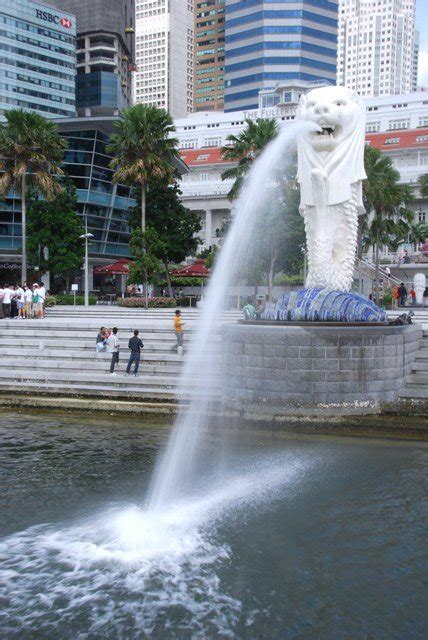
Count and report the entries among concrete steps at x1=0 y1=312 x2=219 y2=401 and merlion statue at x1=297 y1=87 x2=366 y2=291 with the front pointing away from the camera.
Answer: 0

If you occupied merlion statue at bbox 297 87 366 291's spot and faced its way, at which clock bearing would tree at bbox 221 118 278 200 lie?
The tree is roughly at 4 o'clock from the merlion statue.

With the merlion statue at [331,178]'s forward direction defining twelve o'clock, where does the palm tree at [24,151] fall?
The palm tree is roughly at 3 o'clock from the merlion statue.

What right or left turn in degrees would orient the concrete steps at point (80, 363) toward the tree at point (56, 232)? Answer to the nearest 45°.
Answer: approximately 180°

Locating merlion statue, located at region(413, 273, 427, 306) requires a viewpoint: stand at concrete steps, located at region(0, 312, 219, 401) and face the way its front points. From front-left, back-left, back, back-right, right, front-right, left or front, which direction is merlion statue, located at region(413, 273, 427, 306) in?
back-left

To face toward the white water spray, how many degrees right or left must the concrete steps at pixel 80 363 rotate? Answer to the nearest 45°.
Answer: approximately 45° to its left

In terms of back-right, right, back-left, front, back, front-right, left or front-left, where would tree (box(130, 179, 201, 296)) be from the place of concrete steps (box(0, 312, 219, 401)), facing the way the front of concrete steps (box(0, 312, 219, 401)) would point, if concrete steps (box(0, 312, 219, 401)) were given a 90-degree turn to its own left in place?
left

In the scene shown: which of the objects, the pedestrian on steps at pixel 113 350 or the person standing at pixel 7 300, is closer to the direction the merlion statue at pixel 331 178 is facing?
the pedestrian on steps

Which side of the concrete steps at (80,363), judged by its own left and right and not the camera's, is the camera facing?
front

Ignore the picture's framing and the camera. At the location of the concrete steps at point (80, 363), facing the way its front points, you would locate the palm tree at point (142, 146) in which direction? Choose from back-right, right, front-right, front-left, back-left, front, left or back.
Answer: back

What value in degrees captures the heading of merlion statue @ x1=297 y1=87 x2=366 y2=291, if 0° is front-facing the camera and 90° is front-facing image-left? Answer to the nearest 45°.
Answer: approximately 45°

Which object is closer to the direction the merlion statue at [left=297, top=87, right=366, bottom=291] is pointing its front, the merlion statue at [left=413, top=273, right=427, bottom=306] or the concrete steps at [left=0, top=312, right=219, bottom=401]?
the concrete steps

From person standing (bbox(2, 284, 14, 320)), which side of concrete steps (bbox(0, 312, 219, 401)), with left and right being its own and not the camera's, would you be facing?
back

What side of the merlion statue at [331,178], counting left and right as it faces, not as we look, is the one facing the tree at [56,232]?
right
